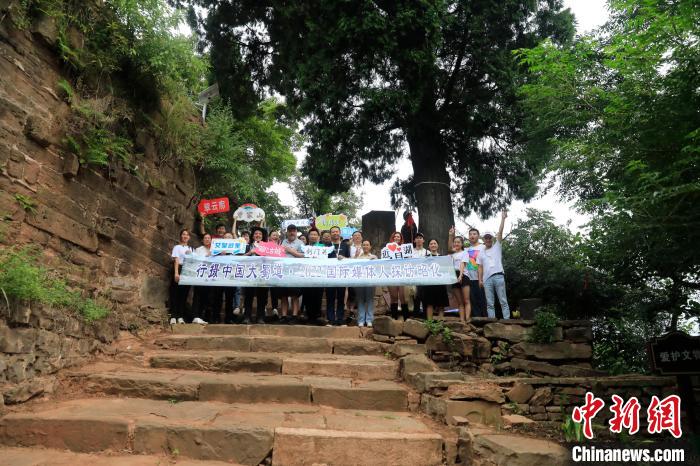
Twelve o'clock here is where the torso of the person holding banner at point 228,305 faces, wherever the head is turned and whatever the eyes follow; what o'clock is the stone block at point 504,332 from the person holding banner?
The stone block is roughly at 10 o'clock from the person holding banner.

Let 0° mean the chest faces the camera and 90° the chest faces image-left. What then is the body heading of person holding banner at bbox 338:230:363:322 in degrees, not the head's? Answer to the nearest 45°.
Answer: approximately 0°

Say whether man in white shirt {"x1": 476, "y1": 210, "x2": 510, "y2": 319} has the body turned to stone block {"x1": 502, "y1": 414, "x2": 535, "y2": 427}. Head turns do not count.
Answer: yes

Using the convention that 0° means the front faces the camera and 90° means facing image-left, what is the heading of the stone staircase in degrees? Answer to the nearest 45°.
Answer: approximately 0°

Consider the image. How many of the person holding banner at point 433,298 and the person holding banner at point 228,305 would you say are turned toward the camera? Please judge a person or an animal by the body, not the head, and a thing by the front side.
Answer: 2
